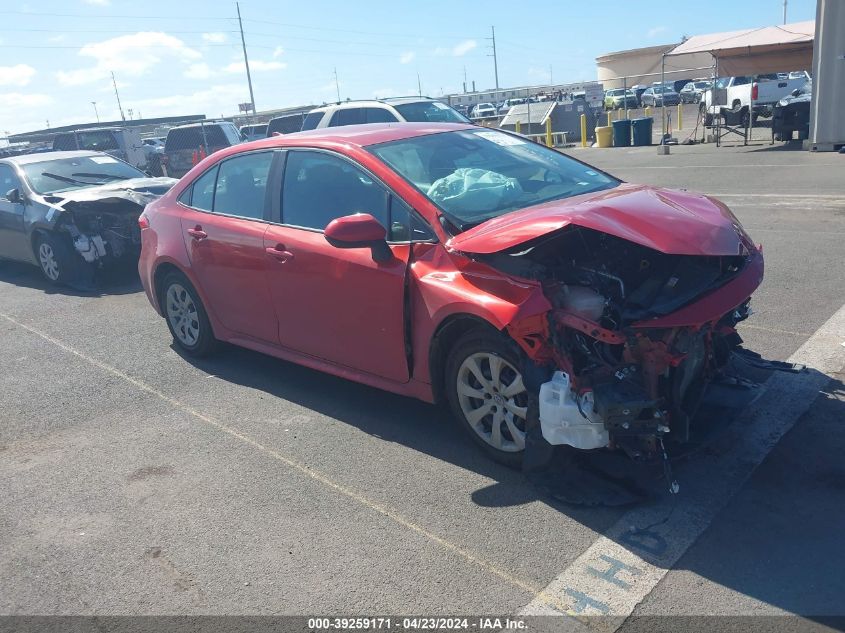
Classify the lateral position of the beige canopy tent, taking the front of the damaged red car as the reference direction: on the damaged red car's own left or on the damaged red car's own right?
on the damaged red car's own left

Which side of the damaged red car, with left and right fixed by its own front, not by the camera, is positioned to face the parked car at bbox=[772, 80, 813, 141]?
left

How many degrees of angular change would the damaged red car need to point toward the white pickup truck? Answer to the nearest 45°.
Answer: approximately 90° to its left

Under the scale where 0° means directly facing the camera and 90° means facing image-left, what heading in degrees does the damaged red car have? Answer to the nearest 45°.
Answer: approximately 315°

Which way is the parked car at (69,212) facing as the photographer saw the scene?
facing the viewer and to the right of the viewer

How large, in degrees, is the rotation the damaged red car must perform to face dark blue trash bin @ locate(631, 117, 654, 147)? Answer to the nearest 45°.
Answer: approximately 135° to its left

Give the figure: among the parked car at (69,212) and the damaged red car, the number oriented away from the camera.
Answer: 0

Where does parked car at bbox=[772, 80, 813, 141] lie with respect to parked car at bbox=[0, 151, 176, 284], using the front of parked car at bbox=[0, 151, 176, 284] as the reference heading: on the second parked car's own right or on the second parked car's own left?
on the second parked car's own left

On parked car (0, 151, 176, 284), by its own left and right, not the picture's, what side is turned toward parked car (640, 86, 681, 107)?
left

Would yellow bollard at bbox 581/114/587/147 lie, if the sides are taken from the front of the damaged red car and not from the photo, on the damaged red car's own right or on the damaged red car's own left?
on the damaged red car's own left

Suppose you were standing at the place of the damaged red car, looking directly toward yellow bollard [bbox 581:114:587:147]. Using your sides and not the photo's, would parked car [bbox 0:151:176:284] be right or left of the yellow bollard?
left

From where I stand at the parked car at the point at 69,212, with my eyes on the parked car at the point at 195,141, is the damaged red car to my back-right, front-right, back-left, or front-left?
back-right
